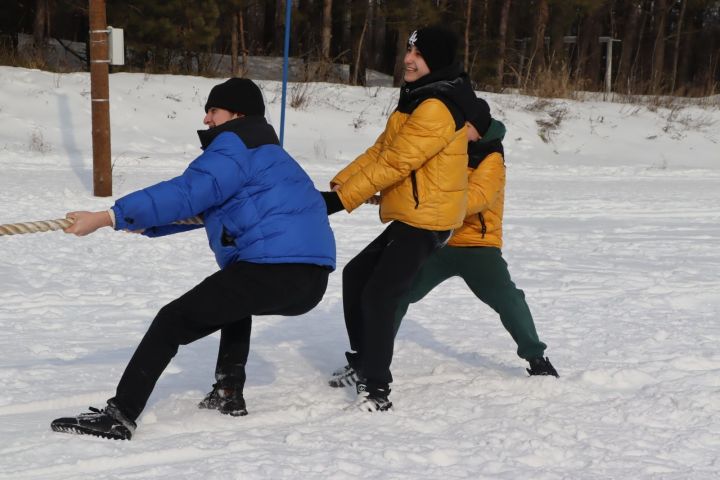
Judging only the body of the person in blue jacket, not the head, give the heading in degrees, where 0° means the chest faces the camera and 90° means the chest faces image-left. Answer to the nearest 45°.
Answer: approximately 90°

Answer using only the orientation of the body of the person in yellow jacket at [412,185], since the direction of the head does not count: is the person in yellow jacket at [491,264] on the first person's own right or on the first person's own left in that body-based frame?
on the first person's own right

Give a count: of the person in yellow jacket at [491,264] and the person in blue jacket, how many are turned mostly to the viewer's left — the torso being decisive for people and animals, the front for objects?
2

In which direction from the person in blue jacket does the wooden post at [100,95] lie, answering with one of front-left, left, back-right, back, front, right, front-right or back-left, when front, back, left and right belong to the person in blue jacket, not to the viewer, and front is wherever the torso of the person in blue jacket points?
right

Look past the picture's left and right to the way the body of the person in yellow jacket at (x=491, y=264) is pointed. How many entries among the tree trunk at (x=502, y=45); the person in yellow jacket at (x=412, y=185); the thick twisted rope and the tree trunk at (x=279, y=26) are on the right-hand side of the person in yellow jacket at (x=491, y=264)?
2

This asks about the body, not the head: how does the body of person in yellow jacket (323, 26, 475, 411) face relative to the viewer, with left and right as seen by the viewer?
facing to the left of the viewer

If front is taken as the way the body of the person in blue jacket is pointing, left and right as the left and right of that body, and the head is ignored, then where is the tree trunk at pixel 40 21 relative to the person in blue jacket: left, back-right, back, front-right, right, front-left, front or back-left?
right

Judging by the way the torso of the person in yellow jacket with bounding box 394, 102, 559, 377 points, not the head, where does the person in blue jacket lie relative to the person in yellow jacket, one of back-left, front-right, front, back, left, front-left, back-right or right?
front-left

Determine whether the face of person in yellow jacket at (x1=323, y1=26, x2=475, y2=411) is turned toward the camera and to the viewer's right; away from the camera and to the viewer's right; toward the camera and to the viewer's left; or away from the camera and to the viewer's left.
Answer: toward the camera and to the viewer's left

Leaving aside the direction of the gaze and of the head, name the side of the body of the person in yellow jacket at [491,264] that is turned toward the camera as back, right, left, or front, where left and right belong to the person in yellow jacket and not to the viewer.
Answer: left

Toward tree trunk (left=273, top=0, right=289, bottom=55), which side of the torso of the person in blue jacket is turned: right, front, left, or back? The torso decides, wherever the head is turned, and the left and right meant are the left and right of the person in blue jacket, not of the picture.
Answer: right

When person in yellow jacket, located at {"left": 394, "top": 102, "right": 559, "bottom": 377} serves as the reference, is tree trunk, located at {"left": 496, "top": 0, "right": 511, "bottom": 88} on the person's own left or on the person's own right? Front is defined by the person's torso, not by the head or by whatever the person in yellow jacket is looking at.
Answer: on the person's own right

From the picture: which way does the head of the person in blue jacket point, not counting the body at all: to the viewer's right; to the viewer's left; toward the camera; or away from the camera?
to the viewer's left

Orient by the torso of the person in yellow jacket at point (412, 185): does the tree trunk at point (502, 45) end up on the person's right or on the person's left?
on the person's right
